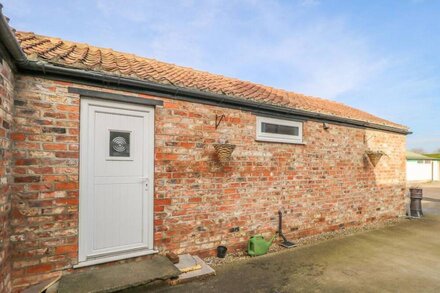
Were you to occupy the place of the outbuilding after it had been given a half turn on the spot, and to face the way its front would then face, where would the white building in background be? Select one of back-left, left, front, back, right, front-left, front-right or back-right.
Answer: right

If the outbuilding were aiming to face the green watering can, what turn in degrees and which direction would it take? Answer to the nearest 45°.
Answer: approximately 45° to its left

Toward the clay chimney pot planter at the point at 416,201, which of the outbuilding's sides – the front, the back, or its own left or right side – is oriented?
left

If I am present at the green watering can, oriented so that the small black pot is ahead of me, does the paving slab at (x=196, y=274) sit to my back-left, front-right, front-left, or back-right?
front-left

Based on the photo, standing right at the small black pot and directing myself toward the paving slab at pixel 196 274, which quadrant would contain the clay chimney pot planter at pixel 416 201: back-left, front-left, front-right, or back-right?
back-left

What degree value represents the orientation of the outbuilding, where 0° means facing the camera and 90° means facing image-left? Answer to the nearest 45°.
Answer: approximately 315°
